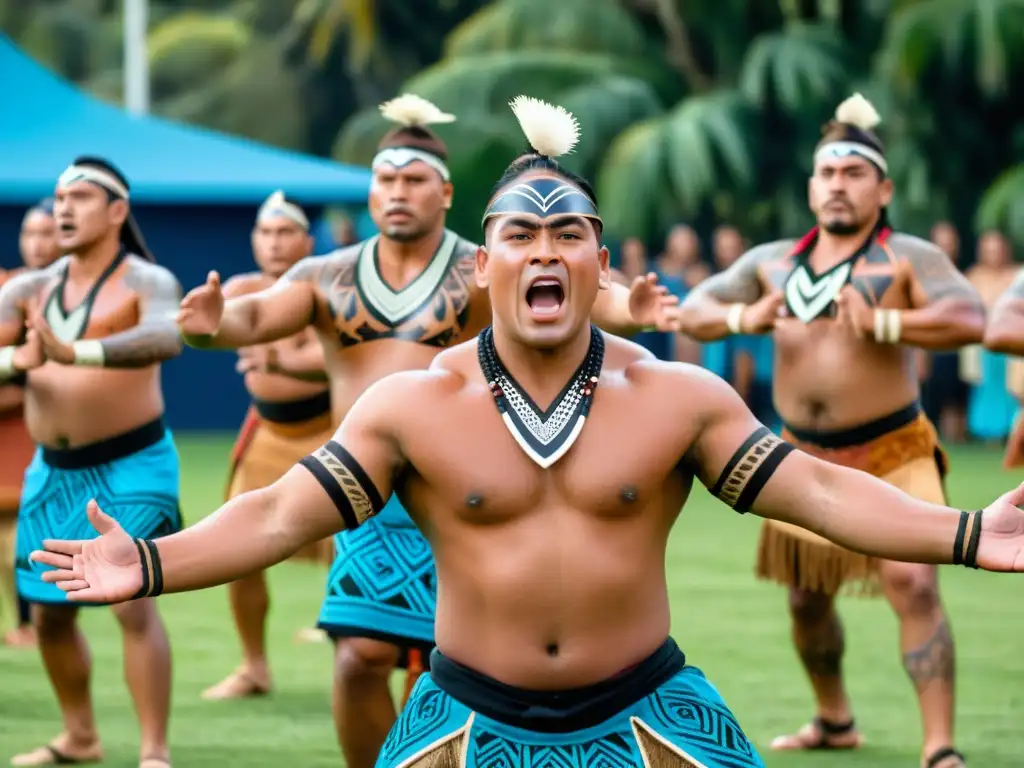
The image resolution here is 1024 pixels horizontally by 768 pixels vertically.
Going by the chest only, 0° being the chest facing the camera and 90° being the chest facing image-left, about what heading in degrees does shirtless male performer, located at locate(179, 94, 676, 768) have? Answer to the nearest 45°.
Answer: approximately 0°

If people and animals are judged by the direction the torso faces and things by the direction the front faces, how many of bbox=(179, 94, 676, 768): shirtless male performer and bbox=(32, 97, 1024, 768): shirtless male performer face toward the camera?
2

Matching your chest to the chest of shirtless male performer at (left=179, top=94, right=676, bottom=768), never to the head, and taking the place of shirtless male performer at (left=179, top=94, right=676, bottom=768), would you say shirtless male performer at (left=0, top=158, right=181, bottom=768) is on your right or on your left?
on your right

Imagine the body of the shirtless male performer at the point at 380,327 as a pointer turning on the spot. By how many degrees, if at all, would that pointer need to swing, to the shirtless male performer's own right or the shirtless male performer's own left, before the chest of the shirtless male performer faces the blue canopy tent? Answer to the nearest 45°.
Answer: approximately 180°

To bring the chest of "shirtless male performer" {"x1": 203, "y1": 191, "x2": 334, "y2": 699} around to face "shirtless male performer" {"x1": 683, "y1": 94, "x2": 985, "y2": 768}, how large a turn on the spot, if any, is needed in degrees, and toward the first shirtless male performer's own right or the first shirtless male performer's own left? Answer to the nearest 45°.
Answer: approximately 90° to the first shirtless male performer's own left

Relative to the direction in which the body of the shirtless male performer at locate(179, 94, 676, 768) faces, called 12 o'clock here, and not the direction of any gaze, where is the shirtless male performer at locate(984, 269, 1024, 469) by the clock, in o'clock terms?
the shirtless male performer at locate(984, 269, 1024, 469) is roughly at 9 o'clock from the shirtless male performer at locate(179, 94, 676, 768).
